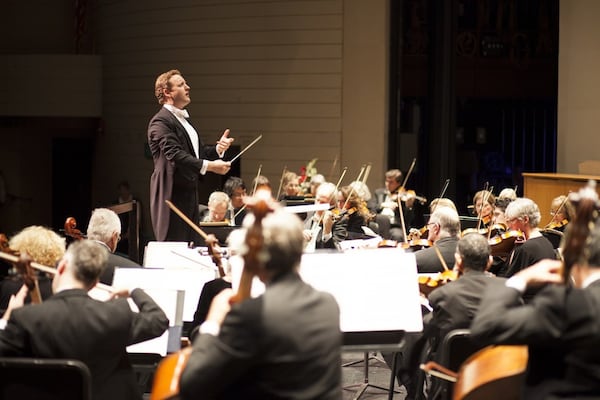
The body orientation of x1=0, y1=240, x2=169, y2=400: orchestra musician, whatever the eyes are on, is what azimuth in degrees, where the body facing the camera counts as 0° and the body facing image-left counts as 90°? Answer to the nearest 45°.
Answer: approximately 180°

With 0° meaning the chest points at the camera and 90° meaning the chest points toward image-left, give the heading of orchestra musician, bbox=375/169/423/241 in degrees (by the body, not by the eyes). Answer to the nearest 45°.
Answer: approximately 45°

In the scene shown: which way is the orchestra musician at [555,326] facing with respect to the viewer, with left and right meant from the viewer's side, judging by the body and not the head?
facing away from the viewer and to the left of the viewer

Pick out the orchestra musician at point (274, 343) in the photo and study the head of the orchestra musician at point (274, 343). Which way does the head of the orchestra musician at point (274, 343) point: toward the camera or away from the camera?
away from the camera

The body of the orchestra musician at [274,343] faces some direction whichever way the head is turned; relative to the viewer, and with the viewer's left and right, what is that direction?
facing away from the viewer and to the left of the viewer

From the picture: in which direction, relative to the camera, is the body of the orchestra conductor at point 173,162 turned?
to the viewer's right

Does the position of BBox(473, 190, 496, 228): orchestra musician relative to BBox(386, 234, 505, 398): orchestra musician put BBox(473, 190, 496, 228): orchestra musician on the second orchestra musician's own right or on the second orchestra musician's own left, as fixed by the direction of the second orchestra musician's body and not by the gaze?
on the second orchestra musician's own right
